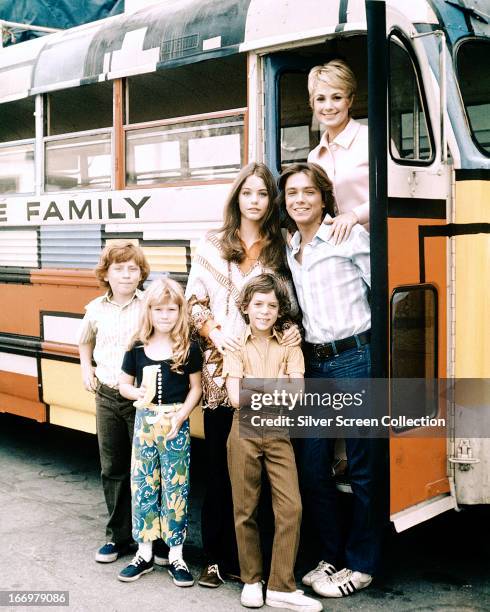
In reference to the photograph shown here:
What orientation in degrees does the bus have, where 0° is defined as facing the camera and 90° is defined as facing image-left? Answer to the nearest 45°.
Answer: approximately 315°

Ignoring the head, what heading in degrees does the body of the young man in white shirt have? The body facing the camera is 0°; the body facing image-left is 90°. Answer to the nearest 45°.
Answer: approximately 45°

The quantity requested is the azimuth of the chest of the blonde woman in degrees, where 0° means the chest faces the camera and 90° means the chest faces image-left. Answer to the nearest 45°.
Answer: approximately 45°

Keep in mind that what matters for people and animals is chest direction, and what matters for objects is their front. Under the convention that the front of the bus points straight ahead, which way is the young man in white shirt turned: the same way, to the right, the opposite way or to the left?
to the right

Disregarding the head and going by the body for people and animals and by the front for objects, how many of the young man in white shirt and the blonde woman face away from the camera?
0
